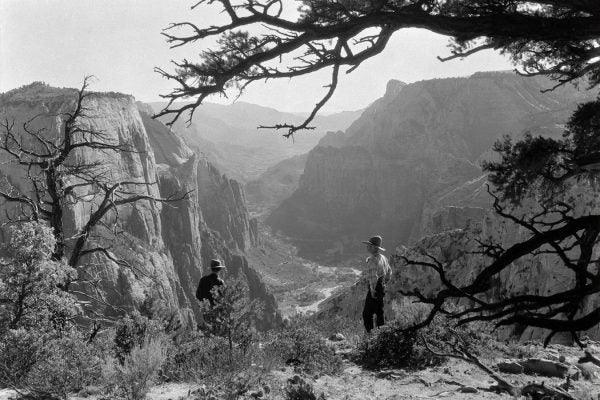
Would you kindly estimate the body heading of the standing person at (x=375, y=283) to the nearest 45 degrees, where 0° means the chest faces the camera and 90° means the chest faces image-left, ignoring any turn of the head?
approximately 135°

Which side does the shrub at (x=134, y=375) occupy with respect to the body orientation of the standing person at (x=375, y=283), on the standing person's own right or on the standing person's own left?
on the standing person's own left

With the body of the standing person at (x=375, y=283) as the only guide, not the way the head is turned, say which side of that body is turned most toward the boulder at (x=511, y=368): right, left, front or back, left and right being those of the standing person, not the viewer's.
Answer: back

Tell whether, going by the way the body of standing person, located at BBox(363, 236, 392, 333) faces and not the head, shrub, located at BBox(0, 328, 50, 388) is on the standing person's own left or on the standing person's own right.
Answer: on the standing person's own left

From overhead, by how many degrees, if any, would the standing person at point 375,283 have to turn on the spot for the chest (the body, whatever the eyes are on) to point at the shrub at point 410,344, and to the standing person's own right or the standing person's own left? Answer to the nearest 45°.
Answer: approximately 135° to the standing person's own left

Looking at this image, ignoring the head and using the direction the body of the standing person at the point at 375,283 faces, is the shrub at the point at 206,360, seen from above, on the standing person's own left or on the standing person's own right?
on the standing person's own left

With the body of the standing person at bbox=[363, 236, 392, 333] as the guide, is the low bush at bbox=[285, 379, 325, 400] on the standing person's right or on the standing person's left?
on the standing person's left
